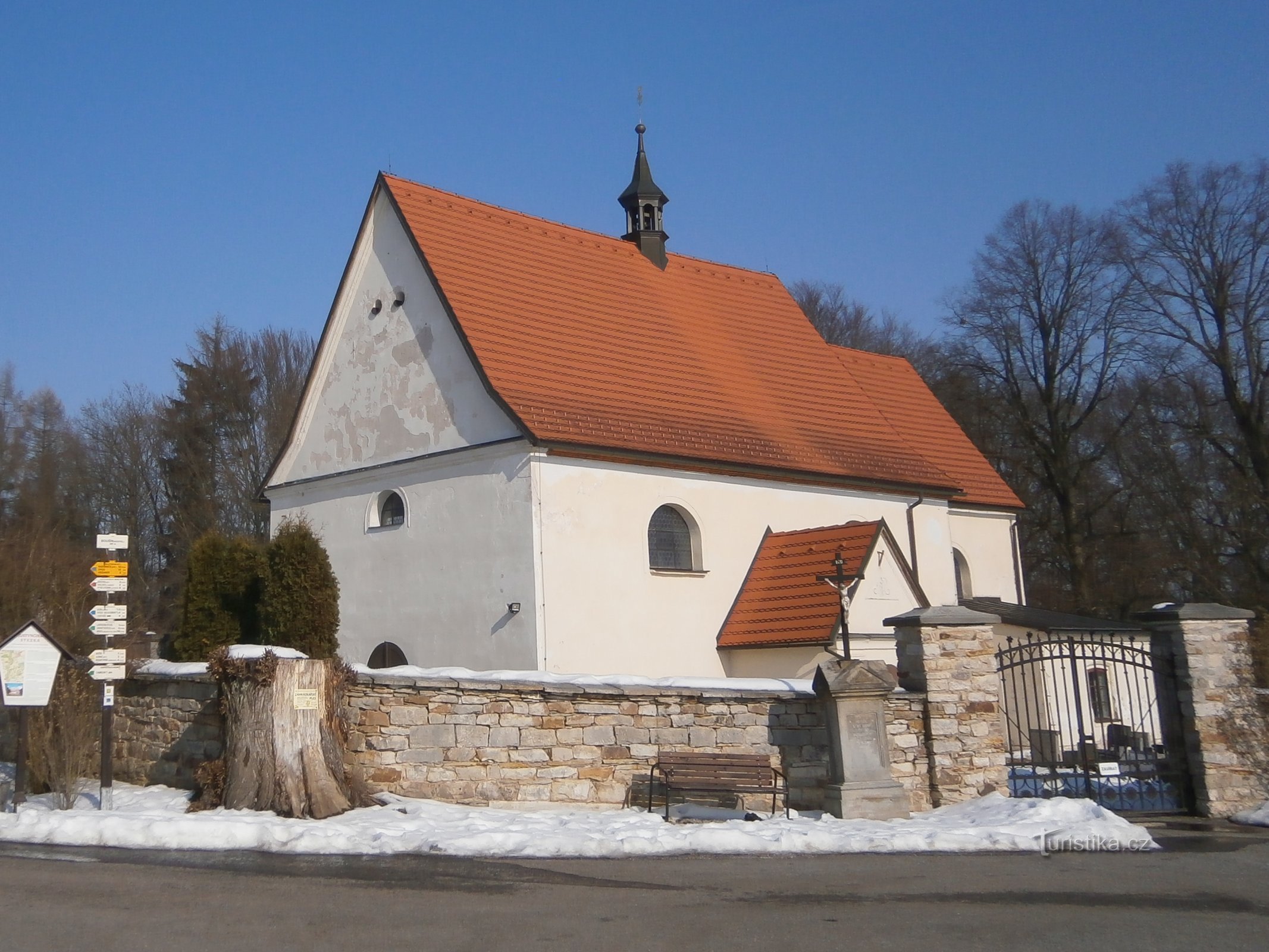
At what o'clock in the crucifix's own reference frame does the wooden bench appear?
The wooden bench is roughly at 2 o'clock from the crucifix.

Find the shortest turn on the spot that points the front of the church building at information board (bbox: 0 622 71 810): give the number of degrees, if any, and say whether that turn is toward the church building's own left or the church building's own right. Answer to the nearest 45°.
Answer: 0° — it already faces it

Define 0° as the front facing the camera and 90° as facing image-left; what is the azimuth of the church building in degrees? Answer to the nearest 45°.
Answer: approximately 45°

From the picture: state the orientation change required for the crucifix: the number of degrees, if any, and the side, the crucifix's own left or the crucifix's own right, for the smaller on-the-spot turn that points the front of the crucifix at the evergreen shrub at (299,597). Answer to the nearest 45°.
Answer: approximately 135° to the crucifix's own right

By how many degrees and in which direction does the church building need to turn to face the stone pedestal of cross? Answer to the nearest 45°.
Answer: approximately 90° to its left

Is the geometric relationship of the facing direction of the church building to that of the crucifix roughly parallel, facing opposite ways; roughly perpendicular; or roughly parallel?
roughly perpendicular

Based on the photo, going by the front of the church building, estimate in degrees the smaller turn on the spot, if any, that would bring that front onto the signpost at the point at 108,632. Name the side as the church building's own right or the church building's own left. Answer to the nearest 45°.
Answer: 0° — it already faces it

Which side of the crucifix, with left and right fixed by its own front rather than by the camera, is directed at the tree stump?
right
